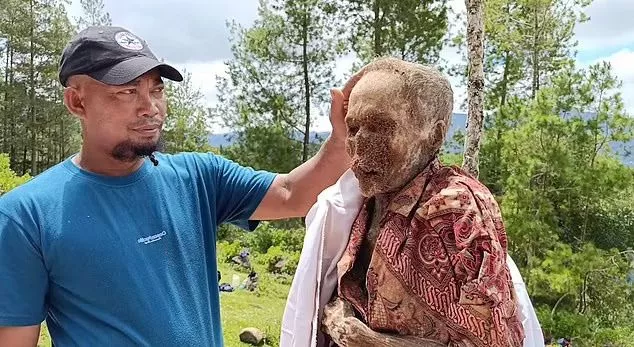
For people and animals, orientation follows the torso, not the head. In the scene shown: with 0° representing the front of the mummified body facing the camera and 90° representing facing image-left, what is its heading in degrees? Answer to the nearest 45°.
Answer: approximately 45°

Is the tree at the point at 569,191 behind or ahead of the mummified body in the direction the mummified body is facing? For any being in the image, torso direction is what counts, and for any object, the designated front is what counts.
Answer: behind

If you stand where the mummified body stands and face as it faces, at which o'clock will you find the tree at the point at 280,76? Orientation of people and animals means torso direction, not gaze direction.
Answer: The tree is roughly at 4 o'clock from the mummified body.

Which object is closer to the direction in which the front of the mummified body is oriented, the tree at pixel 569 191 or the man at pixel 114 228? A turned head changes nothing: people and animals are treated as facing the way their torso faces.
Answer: the man

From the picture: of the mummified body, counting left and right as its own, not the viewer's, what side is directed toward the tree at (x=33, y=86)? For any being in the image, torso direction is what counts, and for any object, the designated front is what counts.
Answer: right

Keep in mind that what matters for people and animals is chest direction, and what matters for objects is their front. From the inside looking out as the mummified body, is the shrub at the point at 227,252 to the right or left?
on its right

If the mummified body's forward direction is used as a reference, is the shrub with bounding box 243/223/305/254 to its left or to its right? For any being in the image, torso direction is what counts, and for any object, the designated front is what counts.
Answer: on its right

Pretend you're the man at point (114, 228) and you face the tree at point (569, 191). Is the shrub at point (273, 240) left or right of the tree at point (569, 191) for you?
left

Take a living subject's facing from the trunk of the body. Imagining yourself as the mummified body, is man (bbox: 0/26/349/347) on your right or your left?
on your right
